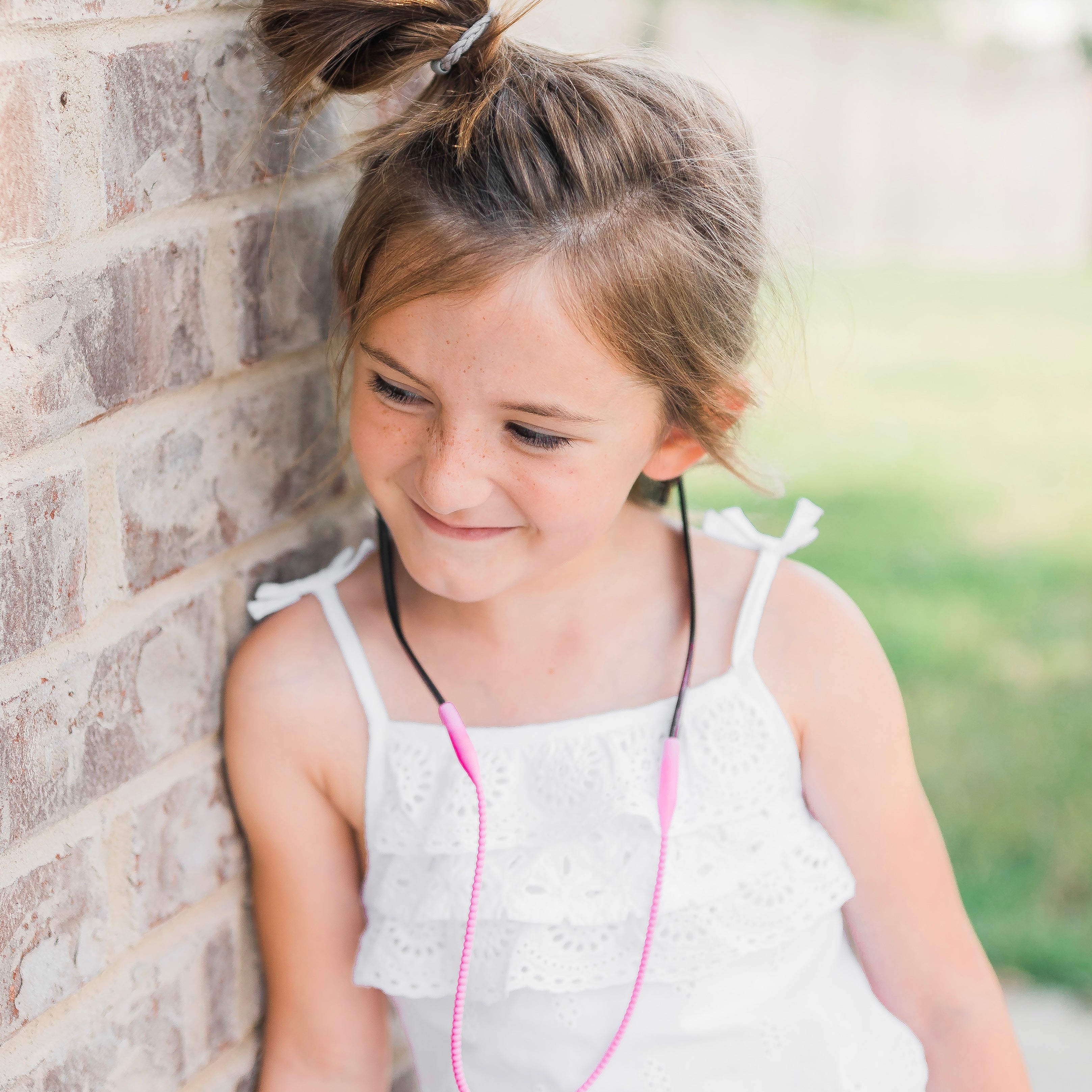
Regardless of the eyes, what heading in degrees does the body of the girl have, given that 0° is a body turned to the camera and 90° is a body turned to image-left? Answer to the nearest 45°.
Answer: approximately 0°
